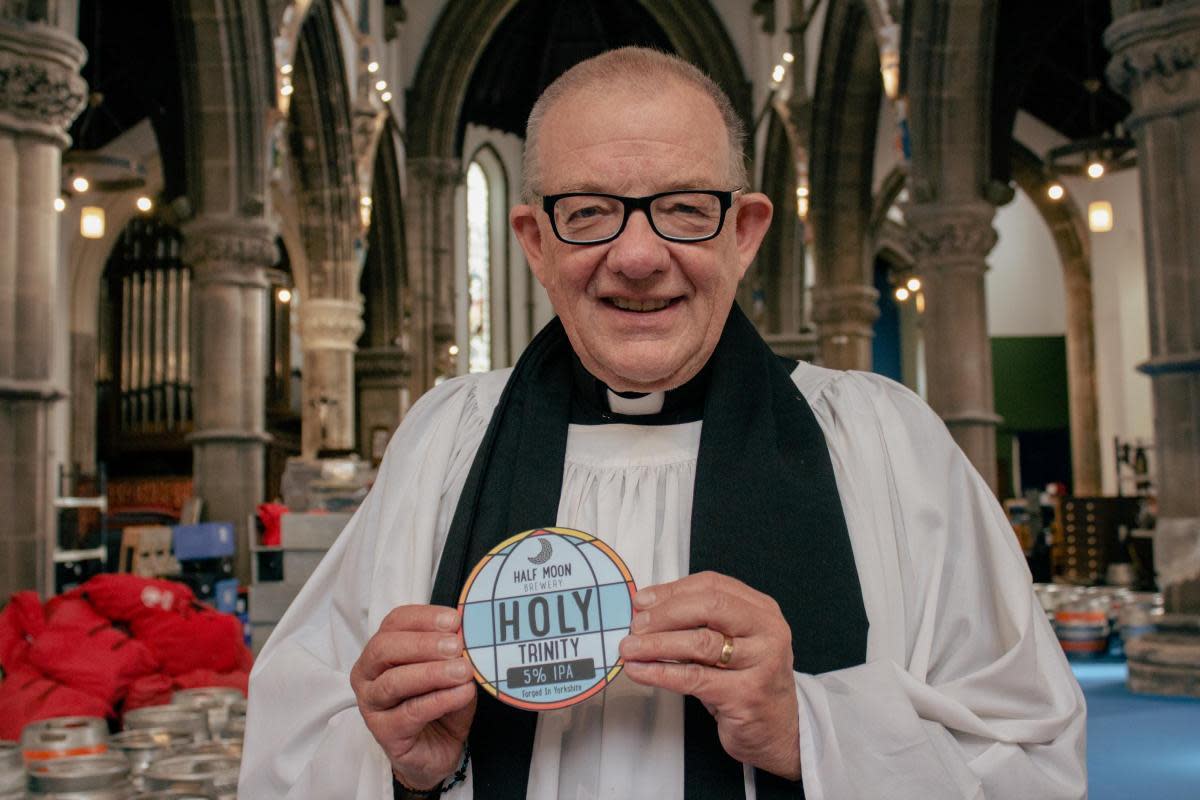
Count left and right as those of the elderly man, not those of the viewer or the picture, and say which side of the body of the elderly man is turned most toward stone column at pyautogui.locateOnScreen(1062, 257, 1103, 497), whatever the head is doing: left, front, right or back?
back

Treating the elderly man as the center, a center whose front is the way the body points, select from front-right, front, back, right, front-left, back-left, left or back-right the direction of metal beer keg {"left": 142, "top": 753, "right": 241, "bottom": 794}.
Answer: back-right

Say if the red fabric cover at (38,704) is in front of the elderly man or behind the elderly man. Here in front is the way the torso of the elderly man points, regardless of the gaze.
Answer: behind

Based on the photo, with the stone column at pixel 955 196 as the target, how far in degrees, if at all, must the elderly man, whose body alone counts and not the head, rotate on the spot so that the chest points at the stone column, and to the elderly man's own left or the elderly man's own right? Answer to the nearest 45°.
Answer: approximately 180°

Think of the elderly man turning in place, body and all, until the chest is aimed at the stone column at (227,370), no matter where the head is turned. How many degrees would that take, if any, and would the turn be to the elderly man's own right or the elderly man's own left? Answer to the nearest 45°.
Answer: approximately 135° to the elderly man's own right

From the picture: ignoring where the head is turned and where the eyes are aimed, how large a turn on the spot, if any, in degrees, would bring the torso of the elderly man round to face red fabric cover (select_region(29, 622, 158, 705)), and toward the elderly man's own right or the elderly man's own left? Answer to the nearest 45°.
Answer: approximately 135° to the elderly man's own right

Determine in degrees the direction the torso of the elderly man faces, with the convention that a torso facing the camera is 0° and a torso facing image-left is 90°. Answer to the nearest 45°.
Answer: approximately 0°

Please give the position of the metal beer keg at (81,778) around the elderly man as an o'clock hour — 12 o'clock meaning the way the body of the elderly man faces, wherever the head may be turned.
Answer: The metal beer keg is roughly at 4 o'clock from the elderly man.

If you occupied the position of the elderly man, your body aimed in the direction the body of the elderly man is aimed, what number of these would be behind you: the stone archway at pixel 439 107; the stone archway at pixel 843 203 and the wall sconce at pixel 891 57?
3

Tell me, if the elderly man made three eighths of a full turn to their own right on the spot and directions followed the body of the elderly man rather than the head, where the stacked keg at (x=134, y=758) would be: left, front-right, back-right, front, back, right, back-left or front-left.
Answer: front

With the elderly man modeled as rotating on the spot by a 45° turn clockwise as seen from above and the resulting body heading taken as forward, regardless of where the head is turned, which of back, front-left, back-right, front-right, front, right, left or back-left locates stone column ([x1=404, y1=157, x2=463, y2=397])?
back-right

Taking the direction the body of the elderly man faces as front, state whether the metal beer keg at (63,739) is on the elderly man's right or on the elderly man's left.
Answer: on the elderly man's right

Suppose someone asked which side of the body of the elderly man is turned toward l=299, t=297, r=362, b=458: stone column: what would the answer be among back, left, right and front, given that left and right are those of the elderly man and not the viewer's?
back

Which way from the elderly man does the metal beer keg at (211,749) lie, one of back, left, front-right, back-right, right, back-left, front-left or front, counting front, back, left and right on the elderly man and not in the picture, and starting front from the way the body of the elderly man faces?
back-right
